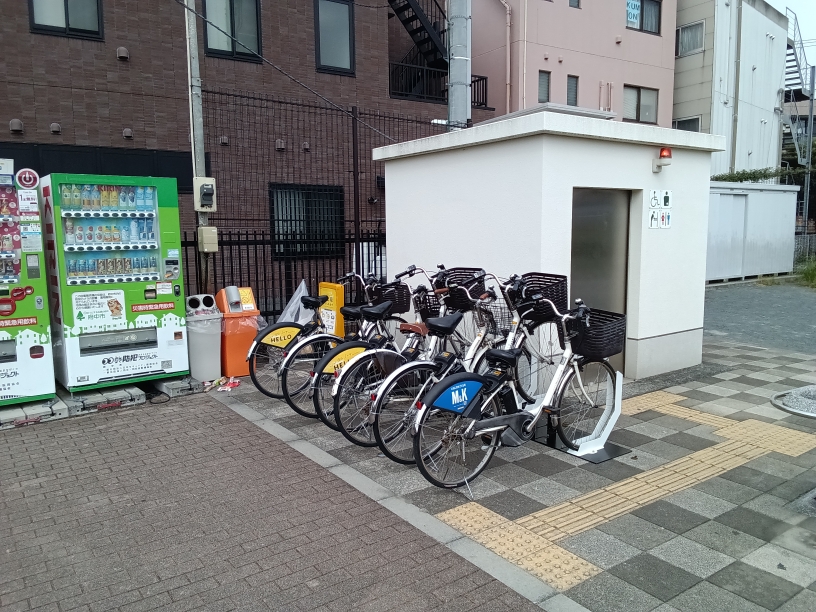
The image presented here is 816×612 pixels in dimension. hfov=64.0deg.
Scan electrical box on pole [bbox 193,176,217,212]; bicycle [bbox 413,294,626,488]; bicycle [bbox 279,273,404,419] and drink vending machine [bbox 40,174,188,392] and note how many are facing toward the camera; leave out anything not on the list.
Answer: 2

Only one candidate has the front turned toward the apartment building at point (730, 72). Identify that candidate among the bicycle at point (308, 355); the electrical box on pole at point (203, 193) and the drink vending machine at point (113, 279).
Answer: the bicycle

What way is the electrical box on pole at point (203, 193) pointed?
toward the camera

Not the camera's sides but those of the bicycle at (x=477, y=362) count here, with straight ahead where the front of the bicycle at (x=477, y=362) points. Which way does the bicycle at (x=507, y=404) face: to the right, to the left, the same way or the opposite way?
the same way

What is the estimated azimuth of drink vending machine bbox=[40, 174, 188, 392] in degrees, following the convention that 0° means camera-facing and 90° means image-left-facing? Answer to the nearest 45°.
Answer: approximately 0°

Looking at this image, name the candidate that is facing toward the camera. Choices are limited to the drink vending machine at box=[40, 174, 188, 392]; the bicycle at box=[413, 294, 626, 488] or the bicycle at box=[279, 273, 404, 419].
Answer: the drink vending machine

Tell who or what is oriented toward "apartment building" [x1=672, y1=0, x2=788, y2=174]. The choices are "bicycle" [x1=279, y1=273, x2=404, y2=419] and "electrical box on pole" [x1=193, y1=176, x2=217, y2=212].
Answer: the bicycle

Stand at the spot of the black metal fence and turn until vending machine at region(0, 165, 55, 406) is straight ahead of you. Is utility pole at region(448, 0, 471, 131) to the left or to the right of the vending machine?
left

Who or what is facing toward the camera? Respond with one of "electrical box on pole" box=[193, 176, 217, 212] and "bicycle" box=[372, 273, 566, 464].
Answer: the electrical box on pole

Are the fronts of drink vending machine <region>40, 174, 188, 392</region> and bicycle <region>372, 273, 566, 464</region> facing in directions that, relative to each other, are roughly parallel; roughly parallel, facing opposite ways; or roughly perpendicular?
roughly perpendicular

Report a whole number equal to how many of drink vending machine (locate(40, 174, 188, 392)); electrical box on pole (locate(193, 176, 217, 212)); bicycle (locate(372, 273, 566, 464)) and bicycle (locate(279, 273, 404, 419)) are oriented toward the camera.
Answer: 2

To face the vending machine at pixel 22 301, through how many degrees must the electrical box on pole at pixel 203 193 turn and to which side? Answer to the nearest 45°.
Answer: approximately 45° to its right

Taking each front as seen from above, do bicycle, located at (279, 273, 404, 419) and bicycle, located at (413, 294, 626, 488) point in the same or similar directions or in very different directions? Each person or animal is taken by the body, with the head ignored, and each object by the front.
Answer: same or similar directions

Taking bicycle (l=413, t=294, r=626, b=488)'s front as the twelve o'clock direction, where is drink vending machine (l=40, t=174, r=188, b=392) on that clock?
The drink vending machine is roughly at 8 o'clock from the bicycle.

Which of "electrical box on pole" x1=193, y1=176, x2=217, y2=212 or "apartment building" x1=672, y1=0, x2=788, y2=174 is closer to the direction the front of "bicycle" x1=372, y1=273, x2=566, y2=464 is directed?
the apartment building

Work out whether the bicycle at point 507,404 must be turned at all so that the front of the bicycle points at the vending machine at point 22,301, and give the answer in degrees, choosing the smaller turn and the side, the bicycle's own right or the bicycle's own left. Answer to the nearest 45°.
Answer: approximately 135° to the bicycle's own left

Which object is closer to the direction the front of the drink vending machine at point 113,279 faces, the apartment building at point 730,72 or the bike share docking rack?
the bike share docking rack
